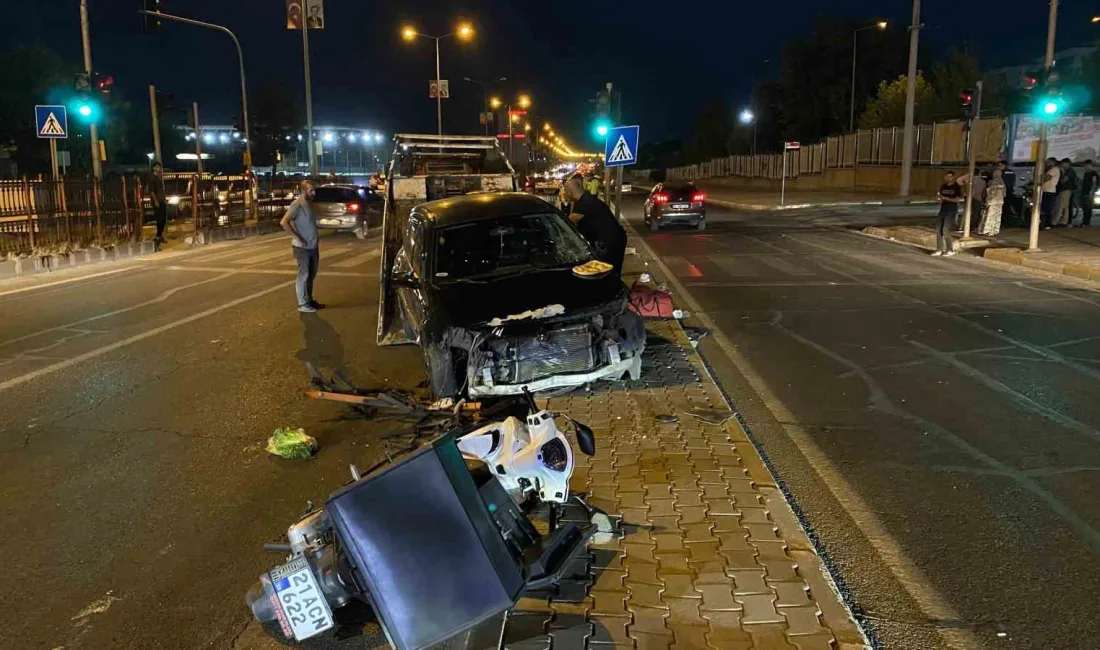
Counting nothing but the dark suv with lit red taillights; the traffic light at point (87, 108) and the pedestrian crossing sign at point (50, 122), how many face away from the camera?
1

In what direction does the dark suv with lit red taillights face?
away from the camera

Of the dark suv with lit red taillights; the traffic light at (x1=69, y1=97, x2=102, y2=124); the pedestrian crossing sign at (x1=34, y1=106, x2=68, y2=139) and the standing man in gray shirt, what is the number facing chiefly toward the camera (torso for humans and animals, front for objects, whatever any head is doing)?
2

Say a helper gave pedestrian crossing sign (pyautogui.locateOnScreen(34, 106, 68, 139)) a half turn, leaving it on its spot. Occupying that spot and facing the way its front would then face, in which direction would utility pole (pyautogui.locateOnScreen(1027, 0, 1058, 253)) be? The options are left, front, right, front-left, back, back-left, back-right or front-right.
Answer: back-right

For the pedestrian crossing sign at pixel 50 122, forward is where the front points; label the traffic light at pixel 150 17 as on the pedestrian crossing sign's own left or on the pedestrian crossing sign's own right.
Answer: on the pedestrian crossing sign's own left

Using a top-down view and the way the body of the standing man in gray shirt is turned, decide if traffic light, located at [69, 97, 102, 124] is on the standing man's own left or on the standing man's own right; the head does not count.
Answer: on the standing man's own left

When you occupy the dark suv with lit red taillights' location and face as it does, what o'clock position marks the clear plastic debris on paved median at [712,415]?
The clear plastic debris on paved median is roughly at 6 o'clock from the dark suv with lit red taillights.

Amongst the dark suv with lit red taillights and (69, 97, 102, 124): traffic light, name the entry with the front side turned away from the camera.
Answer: the dark suv with lit red taillights

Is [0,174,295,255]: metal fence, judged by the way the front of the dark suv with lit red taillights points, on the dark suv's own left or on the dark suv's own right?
on the dark suv's own left

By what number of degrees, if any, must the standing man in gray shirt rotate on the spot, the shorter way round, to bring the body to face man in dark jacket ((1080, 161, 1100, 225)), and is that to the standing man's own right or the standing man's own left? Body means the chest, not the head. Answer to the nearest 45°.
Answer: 0° — they already face them

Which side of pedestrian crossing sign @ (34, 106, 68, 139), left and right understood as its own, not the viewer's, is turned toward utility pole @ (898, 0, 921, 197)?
left

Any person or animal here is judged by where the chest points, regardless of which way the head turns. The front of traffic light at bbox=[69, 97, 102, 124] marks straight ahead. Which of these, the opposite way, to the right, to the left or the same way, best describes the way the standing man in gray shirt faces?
to the left

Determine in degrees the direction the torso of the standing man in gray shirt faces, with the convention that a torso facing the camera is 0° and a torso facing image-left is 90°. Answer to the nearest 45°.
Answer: approximately 270°

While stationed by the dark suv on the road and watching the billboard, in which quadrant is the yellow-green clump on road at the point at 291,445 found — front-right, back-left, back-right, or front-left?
back-right

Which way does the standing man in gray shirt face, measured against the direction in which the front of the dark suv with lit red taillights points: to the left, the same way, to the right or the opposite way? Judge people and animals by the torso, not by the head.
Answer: to the right
